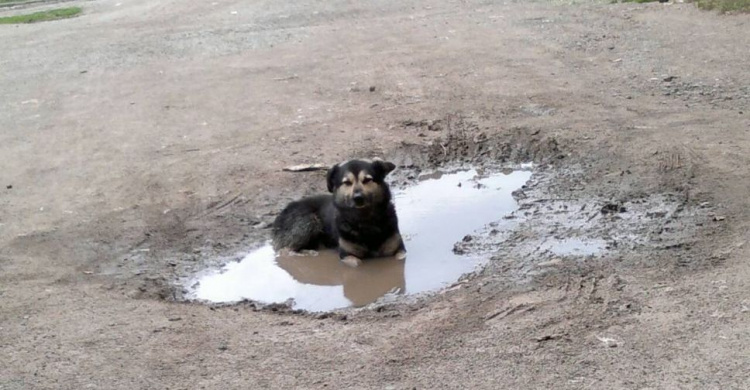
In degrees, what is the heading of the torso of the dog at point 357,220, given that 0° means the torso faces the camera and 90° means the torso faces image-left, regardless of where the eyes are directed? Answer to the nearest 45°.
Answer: approximately 315°
